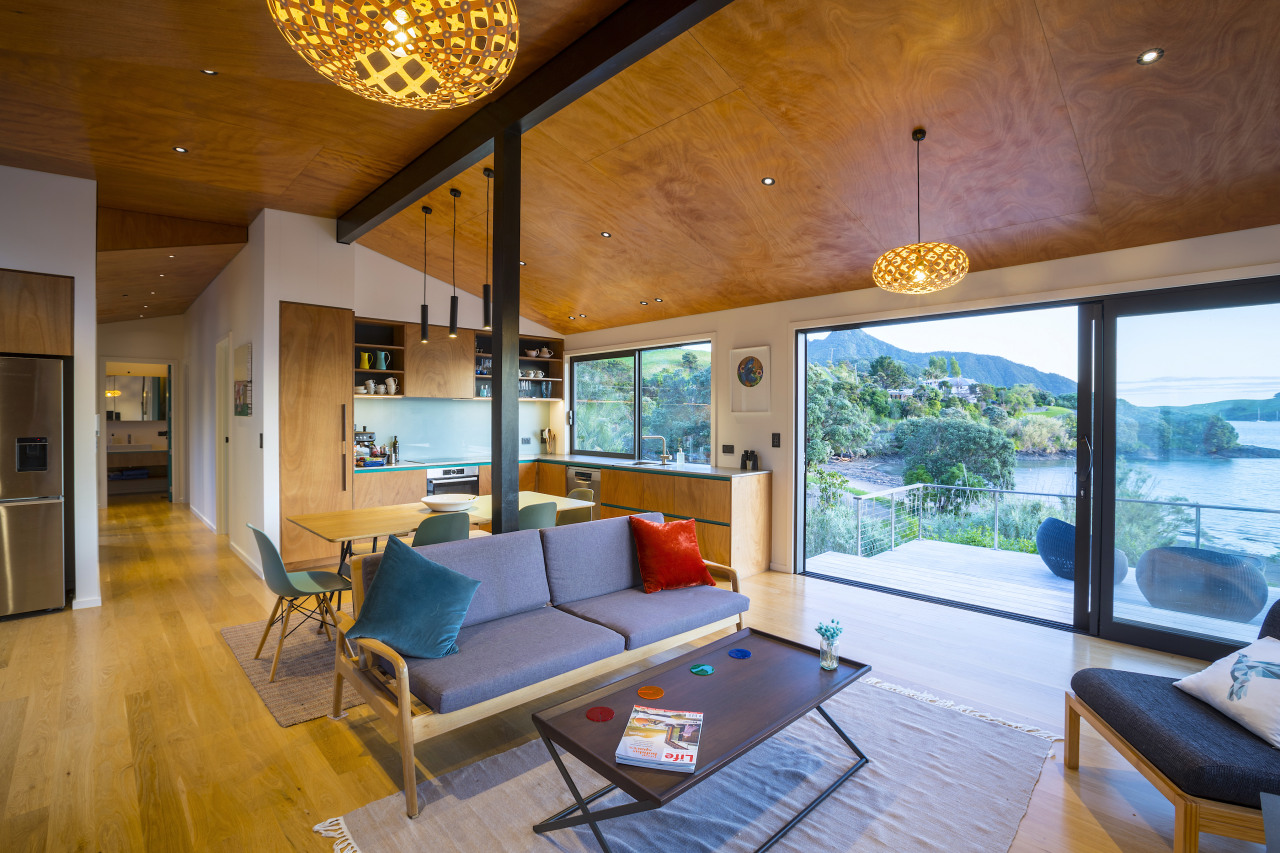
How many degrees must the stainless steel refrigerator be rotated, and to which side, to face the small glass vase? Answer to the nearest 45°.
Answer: approximately 45° to its left

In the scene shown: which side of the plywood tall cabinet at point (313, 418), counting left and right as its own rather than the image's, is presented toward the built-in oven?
left

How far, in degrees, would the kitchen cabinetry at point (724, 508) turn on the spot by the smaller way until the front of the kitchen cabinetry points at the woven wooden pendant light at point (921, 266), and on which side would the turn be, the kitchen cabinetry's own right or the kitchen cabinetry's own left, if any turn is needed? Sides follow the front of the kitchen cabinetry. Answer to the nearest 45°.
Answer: approximately 45° to the kitchen cabinetry's own left

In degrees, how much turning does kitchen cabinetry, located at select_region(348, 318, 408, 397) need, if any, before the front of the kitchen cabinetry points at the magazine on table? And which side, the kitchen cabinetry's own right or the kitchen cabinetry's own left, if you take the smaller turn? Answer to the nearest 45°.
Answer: approximately 45° to the kitchen cabinetry's own right

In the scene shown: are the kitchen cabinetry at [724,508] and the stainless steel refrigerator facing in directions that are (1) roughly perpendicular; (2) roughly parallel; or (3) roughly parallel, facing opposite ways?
roughly perpendicular
